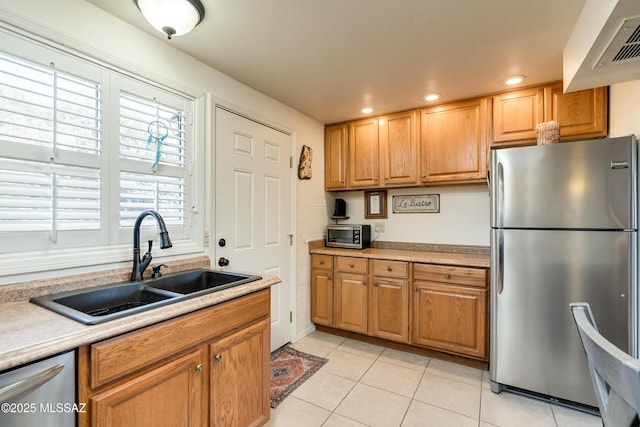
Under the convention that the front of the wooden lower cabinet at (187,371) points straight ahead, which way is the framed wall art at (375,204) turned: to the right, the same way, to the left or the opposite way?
to the right

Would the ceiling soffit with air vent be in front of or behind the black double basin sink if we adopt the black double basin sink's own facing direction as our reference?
in front

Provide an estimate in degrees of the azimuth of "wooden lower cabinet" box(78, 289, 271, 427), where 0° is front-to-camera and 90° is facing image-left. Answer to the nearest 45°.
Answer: approximately 315°

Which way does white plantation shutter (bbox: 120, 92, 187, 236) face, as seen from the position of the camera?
facing the viewer and to the right of the viewer

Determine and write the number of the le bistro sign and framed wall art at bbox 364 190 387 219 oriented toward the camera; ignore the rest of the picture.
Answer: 2

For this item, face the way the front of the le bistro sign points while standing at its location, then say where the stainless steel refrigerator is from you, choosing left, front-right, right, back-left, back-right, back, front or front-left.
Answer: front-left

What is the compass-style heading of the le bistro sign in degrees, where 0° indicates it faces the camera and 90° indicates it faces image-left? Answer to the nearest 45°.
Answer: approximately 0°

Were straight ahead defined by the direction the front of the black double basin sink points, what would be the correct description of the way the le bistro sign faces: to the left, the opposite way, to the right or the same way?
to the right

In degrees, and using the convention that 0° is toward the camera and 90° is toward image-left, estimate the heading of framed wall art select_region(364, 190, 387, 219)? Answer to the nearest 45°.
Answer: approximately 0°
